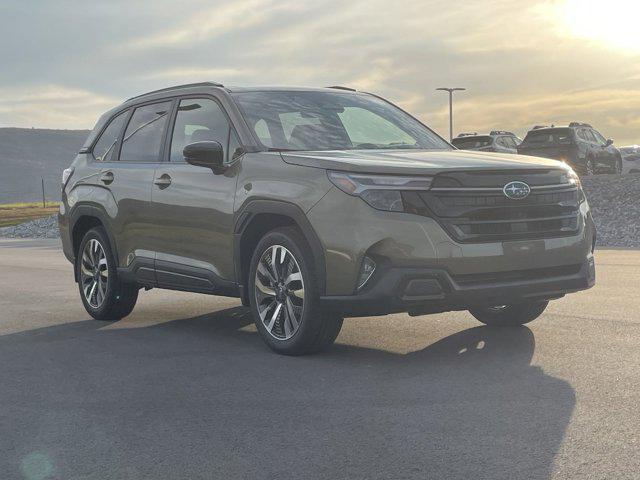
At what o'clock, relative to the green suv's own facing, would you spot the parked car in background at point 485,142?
The parked car in background is roughly at 8 o'clock from the green suv.

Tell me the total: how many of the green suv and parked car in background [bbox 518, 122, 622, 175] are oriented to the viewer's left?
0

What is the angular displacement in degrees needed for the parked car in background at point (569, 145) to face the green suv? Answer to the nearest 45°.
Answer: approximately 135° to its right

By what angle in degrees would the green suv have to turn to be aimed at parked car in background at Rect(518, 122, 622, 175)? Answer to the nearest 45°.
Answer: approximately 135° to its left

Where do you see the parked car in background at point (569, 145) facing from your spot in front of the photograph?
facing away from the viewer and to the right of the viewer

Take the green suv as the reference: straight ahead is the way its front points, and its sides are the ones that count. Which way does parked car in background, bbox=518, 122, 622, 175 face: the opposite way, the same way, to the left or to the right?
to the left
